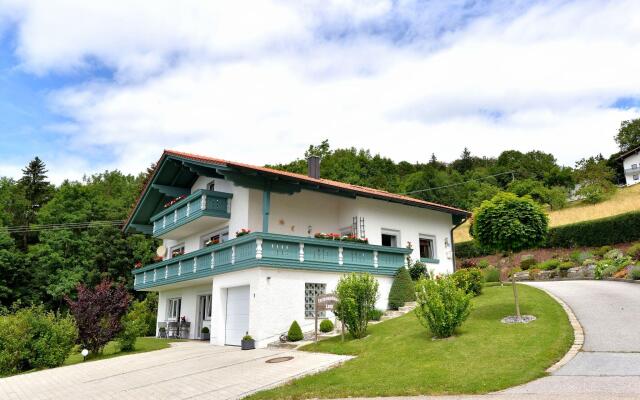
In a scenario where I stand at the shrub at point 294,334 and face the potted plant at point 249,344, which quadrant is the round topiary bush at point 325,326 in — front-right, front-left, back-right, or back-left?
back-right

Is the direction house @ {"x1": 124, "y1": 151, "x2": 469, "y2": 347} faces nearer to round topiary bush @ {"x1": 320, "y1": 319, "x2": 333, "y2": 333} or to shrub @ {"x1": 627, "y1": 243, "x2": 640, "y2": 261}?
the round topiary bush

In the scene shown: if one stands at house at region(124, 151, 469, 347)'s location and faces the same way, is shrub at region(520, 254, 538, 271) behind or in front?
behind

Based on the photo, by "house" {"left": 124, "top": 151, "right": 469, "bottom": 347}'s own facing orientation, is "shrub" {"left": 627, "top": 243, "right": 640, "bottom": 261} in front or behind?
behind
